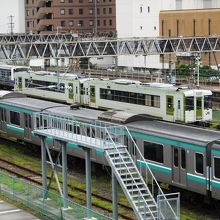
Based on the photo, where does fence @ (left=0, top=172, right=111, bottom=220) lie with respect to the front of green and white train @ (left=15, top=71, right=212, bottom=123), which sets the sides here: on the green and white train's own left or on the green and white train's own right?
on the green and white train's own right

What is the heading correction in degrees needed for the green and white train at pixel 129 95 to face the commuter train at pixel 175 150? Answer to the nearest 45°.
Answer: approximately 45° to its right

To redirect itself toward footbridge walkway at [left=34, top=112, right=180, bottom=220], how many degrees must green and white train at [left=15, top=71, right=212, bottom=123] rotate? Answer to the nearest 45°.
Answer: approximately 45° to its right

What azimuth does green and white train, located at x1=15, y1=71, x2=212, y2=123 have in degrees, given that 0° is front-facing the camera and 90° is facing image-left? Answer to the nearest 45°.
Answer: approximately 315°
